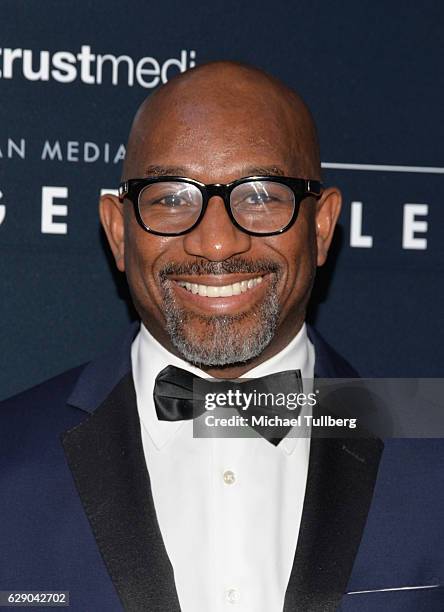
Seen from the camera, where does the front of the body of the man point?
toward the camera

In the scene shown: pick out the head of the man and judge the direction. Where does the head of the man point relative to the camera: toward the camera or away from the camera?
toward the camera
